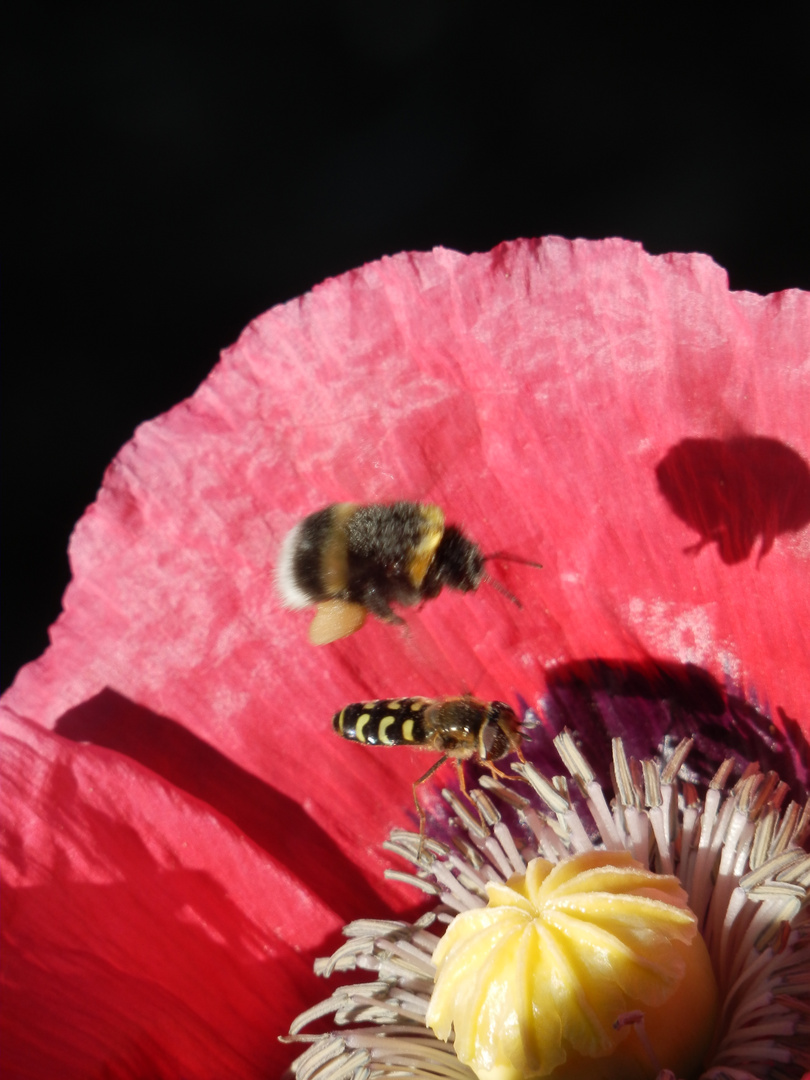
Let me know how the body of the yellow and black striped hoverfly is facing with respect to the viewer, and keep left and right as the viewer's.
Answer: facing to the right of the viewer

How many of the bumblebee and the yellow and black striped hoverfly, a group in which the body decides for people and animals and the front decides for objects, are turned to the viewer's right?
2

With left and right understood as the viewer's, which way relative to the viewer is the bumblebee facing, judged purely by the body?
facing to the right of the viewer
